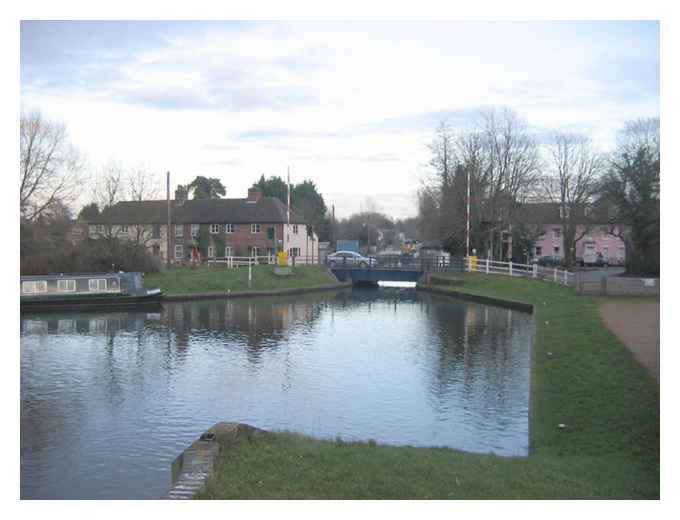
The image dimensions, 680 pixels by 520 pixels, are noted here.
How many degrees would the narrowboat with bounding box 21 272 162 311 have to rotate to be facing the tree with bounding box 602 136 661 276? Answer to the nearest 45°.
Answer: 0° — it already faces it

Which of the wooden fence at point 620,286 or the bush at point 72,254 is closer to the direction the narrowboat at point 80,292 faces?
the wooden fence

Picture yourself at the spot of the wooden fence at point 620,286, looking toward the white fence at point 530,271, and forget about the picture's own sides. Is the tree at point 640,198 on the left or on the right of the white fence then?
right

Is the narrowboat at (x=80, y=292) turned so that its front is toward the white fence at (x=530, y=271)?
yes

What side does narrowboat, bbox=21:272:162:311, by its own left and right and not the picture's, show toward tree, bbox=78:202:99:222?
left

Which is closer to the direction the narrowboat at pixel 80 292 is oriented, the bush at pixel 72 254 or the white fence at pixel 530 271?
the white fence

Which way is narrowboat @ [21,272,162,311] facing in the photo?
to the viewer's right

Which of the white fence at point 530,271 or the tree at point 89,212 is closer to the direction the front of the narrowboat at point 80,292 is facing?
the white fence

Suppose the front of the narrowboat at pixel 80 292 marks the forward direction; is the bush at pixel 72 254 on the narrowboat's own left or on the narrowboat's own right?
on the narrowboat's own left
